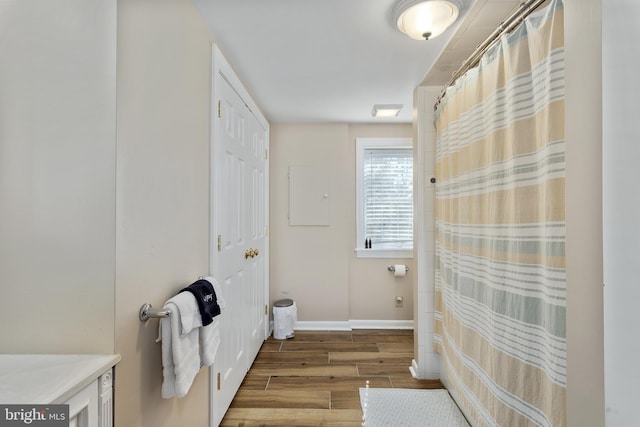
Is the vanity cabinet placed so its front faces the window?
no

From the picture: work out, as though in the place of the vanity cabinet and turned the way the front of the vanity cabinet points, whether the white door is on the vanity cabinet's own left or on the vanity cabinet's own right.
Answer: on the vanity cabinet's own left

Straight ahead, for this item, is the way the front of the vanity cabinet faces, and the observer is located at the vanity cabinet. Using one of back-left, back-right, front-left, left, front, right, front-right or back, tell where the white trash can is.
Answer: left

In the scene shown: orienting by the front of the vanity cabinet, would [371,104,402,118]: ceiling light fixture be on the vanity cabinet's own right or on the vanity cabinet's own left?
on the vanity cabinet's own left

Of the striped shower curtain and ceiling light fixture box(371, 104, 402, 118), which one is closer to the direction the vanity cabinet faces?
the striped shower curtain

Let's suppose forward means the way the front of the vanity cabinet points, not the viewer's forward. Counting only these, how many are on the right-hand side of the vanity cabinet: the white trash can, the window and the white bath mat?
0

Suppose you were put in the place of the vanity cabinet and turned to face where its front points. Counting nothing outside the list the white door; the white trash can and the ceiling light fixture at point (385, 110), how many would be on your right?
0

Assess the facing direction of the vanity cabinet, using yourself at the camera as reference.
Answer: facing the viewer and to the right of the viewer
